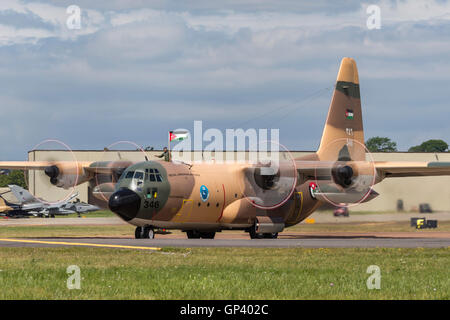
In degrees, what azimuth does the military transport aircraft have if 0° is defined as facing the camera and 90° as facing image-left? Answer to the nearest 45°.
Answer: approximately 45°
